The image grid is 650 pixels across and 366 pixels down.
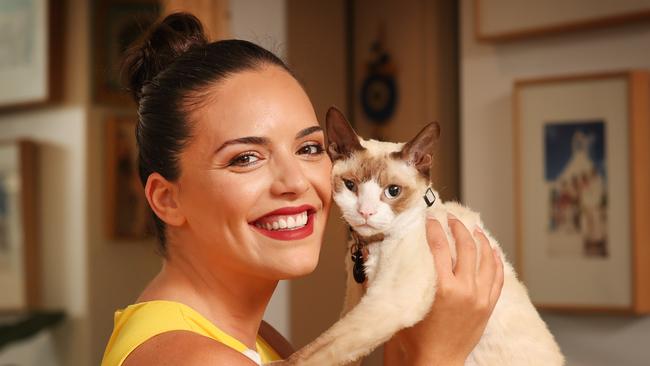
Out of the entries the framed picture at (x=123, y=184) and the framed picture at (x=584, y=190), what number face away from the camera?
0

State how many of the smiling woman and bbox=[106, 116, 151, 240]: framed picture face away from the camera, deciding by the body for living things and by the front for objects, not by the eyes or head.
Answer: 0

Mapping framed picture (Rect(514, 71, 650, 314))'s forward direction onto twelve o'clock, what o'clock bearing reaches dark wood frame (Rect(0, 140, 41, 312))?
The dark wood frame is roughly at 2 o'clock from the framed picture.

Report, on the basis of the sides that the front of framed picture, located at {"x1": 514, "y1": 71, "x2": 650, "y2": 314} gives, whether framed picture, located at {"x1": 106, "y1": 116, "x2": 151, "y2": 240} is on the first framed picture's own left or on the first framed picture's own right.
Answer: on the first framed picture's own right

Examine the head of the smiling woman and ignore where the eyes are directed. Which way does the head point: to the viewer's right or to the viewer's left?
to the viewer's right

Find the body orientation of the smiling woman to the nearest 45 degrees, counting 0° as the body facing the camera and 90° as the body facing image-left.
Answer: approximately 315°

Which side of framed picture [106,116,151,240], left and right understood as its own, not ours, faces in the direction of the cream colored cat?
front

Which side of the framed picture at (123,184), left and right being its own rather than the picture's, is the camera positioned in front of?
front

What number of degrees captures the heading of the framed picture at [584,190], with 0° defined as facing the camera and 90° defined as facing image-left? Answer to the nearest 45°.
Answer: approximately 45°

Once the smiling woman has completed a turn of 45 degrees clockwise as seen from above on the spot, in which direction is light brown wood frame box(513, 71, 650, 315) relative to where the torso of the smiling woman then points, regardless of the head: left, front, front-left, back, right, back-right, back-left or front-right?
back-left

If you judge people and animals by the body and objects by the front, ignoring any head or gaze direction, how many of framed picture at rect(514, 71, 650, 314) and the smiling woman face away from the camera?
0
